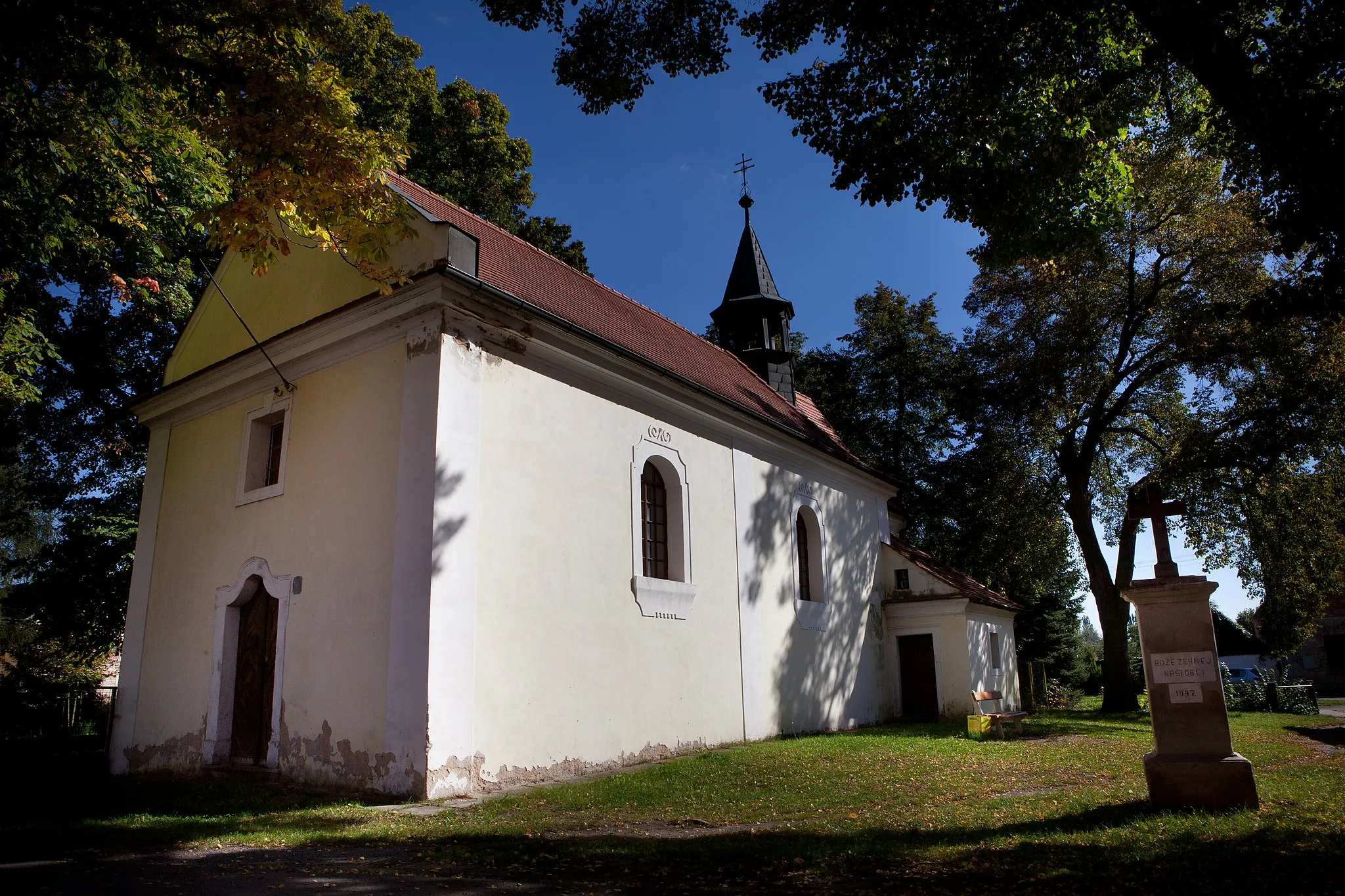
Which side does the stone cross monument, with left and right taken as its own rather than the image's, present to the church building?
right

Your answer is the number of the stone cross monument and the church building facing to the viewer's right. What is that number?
0

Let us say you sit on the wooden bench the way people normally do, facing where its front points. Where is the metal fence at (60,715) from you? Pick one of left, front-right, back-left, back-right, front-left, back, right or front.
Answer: back-right

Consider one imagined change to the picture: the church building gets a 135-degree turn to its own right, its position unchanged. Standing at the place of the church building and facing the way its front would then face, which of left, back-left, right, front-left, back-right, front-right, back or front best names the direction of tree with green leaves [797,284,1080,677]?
front-right

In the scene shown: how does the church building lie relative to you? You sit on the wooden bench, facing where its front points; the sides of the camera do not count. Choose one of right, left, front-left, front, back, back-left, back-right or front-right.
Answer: right

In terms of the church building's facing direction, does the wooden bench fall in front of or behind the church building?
behind

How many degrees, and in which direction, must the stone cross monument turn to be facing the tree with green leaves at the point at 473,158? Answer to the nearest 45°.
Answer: approximately 135° to its right

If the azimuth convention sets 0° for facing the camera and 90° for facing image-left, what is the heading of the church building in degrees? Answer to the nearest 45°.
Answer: approximately 45°

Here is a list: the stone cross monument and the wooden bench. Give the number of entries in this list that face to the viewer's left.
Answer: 0

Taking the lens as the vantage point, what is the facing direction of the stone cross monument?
facing the viewer

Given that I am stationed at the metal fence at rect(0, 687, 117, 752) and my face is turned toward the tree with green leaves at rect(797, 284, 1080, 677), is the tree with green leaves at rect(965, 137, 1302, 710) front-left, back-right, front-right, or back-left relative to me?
front-right

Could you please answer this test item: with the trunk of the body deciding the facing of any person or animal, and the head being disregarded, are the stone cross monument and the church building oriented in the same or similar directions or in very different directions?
same or similar directions
